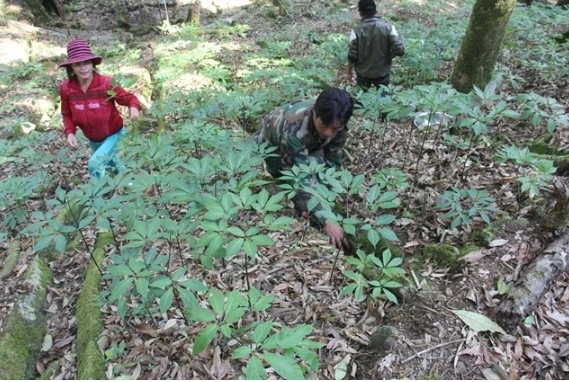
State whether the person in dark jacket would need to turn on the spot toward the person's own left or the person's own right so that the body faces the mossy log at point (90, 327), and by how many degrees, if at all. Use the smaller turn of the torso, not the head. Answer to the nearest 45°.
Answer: approximately 180°

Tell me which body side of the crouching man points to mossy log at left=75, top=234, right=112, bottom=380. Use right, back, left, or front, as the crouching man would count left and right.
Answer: right

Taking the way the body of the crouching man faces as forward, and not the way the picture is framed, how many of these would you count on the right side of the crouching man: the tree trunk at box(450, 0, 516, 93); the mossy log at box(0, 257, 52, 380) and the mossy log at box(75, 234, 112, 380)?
2

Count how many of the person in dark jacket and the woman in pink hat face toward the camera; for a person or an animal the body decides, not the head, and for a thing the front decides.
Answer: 1

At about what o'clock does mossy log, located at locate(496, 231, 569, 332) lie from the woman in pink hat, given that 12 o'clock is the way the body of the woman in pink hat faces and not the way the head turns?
The mossy log is roughly at 11 o'clock from the woman in pink hat.

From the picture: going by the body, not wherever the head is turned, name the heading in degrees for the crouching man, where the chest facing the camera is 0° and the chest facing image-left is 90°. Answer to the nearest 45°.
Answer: approximately 315°

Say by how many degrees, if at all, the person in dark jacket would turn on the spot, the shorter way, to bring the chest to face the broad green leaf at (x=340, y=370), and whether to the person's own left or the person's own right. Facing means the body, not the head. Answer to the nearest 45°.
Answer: approximately 180°

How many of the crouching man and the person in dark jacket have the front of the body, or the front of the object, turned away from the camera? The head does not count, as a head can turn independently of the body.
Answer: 1

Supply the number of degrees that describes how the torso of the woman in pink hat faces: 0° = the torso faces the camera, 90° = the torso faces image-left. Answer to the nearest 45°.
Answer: approximately 0°

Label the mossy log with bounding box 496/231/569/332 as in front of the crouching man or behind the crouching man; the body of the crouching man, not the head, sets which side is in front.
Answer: in front

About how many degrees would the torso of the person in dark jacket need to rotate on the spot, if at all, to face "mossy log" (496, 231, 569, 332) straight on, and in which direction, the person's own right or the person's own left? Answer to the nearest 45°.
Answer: approximately 180°

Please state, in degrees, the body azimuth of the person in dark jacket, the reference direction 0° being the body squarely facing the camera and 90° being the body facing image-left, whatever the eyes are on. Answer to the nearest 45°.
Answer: approximately 180°

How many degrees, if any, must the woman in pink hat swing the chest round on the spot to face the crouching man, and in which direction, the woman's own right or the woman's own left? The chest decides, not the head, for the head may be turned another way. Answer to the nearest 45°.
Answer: approximately 45° to the woman's own left

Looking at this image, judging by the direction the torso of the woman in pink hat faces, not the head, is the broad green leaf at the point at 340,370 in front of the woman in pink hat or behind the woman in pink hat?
in front

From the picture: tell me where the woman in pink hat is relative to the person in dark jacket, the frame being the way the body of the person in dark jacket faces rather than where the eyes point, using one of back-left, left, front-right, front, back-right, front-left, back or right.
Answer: back-left
